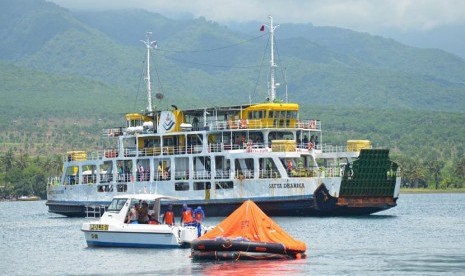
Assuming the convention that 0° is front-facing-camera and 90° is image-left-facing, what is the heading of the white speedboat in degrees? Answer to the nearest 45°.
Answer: approximately 90°
